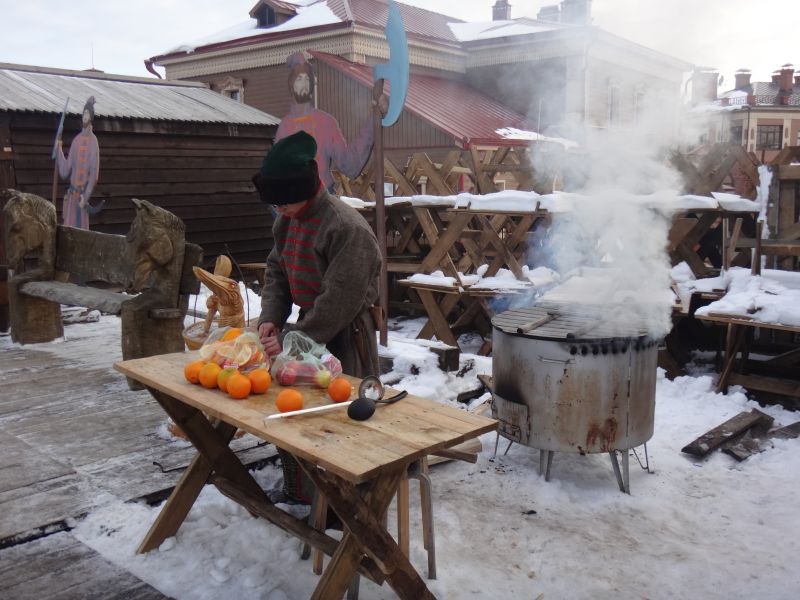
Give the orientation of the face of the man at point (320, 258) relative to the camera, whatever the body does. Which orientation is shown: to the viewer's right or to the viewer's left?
to the viewer's left

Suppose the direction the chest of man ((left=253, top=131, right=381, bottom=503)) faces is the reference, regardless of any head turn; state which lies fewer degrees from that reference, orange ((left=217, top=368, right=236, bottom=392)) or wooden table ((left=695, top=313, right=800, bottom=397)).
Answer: the orange

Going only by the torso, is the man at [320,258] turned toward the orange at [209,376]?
yes

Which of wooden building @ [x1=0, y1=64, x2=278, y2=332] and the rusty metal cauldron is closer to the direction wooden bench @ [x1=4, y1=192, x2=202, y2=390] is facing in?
the rusty metal cauldron

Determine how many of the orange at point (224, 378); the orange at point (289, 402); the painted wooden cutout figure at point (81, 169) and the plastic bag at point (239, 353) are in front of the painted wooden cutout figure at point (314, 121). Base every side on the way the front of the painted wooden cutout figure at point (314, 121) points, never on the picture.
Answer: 3

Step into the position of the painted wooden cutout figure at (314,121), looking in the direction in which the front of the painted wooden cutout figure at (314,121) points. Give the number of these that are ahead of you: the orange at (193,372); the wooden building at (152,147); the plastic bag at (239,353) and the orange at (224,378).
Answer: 3

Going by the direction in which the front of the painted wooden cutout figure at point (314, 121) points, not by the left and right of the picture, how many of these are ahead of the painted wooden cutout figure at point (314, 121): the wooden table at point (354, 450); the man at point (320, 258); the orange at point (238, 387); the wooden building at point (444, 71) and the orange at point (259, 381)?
4

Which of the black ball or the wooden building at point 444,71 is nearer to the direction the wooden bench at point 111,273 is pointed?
the black ball

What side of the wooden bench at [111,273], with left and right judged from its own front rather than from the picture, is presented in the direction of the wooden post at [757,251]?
left

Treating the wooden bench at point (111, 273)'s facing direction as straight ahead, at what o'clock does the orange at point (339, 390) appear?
The orange is roughly at 10 o'clock from the wooden bench.

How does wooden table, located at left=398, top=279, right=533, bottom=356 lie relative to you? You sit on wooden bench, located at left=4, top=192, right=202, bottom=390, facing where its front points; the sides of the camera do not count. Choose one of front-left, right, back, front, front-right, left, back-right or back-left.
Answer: back-left

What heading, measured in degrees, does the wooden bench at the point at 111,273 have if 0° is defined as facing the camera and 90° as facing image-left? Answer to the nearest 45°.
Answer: approximately 45°

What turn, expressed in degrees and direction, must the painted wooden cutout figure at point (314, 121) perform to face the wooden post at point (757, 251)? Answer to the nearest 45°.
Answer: approximately 90° to its left
